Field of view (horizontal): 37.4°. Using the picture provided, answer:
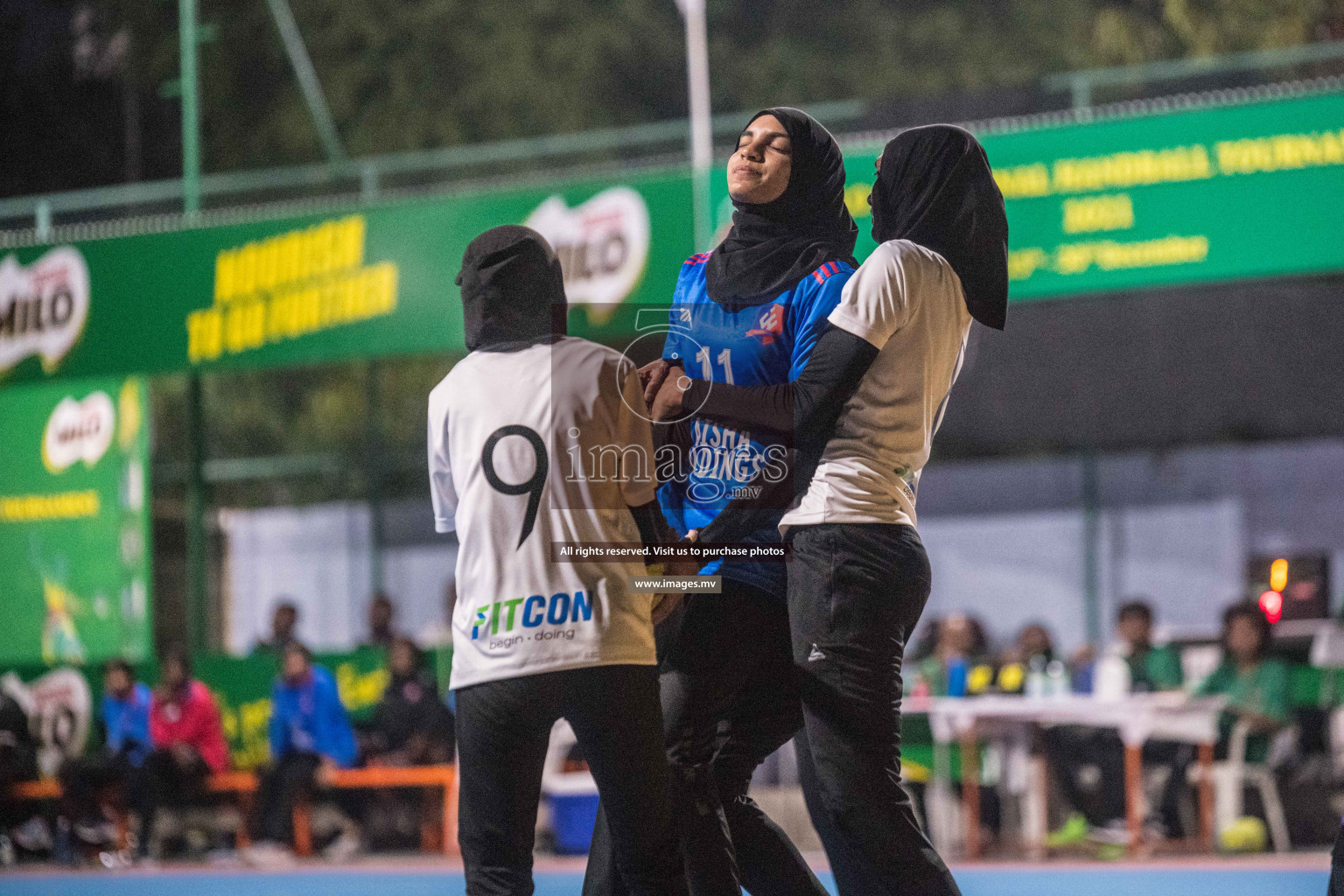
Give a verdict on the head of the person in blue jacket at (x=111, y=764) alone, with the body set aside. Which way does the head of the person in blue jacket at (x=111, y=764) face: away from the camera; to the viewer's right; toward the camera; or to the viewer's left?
toward the camera

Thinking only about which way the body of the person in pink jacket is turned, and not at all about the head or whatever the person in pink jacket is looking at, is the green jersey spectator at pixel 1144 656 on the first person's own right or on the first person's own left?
on the first person's own left

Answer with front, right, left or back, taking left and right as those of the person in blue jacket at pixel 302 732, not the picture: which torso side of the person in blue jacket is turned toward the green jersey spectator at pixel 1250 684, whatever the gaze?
left

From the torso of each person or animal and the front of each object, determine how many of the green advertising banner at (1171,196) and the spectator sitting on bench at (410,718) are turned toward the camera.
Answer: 2

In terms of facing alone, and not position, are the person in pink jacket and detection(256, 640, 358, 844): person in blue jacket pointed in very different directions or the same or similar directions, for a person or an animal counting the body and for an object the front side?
same or similar directions

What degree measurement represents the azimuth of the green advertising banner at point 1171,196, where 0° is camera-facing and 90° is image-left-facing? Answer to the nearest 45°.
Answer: approximately 0°

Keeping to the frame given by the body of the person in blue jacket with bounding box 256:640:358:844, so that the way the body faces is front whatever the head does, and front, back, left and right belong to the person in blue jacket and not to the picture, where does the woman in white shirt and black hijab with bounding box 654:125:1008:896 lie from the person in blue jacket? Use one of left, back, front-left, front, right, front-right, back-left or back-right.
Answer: front-left

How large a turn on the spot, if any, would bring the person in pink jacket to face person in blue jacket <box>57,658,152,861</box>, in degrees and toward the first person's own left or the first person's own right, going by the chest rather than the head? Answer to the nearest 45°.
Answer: approximately 90° to the first person's own right

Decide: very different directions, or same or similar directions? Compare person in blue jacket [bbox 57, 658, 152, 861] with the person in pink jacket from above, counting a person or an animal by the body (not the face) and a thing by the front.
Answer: same or similar directions

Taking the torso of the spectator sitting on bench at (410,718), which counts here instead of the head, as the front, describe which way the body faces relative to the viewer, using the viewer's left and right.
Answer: facing the viewer

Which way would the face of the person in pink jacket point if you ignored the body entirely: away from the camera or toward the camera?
toward the camera
